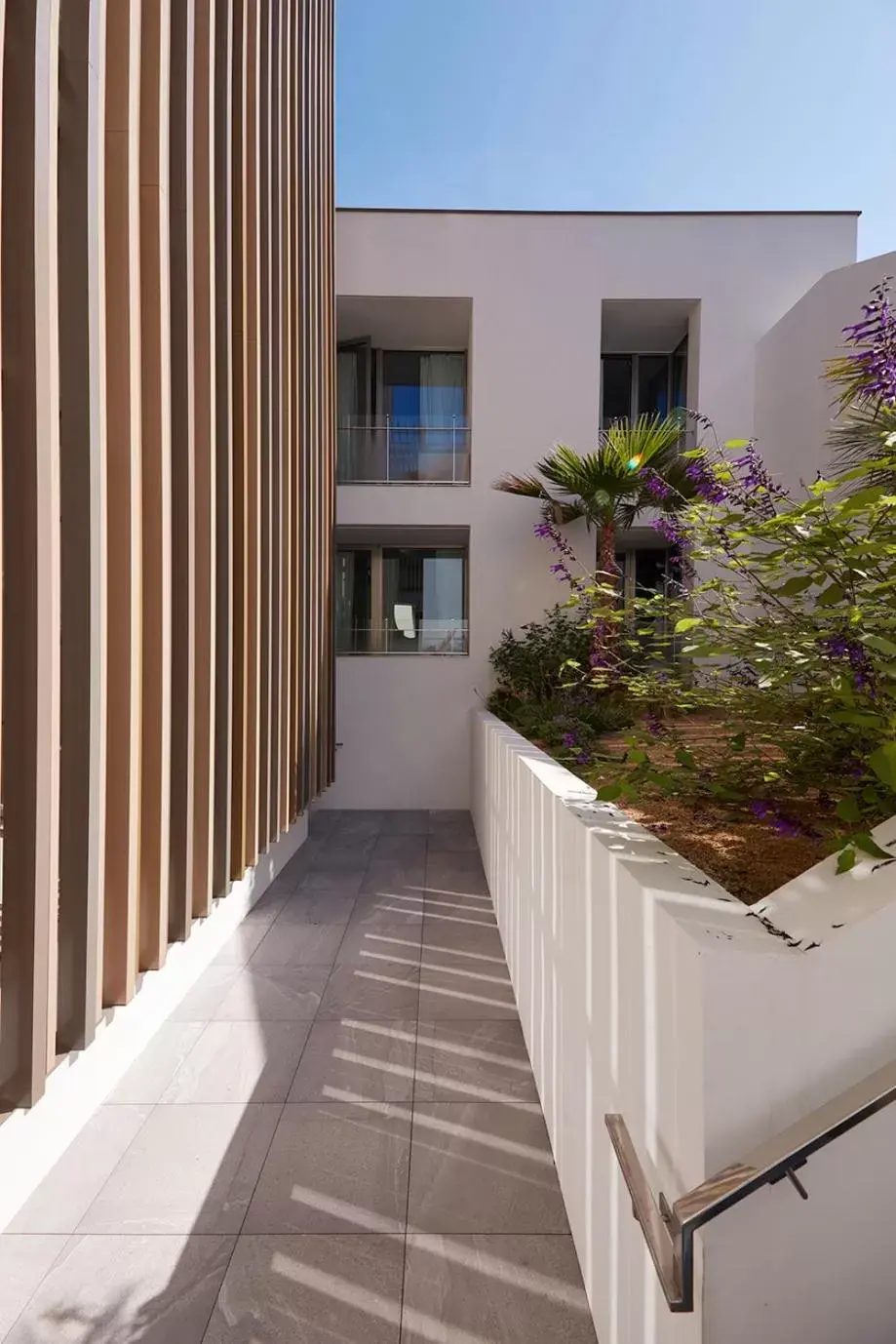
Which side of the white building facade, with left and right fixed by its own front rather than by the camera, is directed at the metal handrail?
front

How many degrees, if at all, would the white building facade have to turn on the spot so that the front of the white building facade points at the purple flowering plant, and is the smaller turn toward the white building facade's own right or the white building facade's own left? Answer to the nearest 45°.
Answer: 0° — it already faces it

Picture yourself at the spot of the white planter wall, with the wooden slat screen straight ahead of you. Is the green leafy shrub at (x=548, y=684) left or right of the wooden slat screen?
right

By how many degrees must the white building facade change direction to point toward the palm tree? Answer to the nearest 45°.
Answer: approximately 45° to its left

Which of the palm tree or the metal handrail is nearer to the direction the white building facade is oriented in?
the metal handrail

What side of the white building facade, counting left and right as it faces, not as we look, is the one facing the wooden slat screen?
front

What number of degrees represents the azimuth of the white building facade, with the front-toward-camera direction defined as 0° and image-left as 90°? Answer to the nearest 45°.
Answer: approximately 0°
